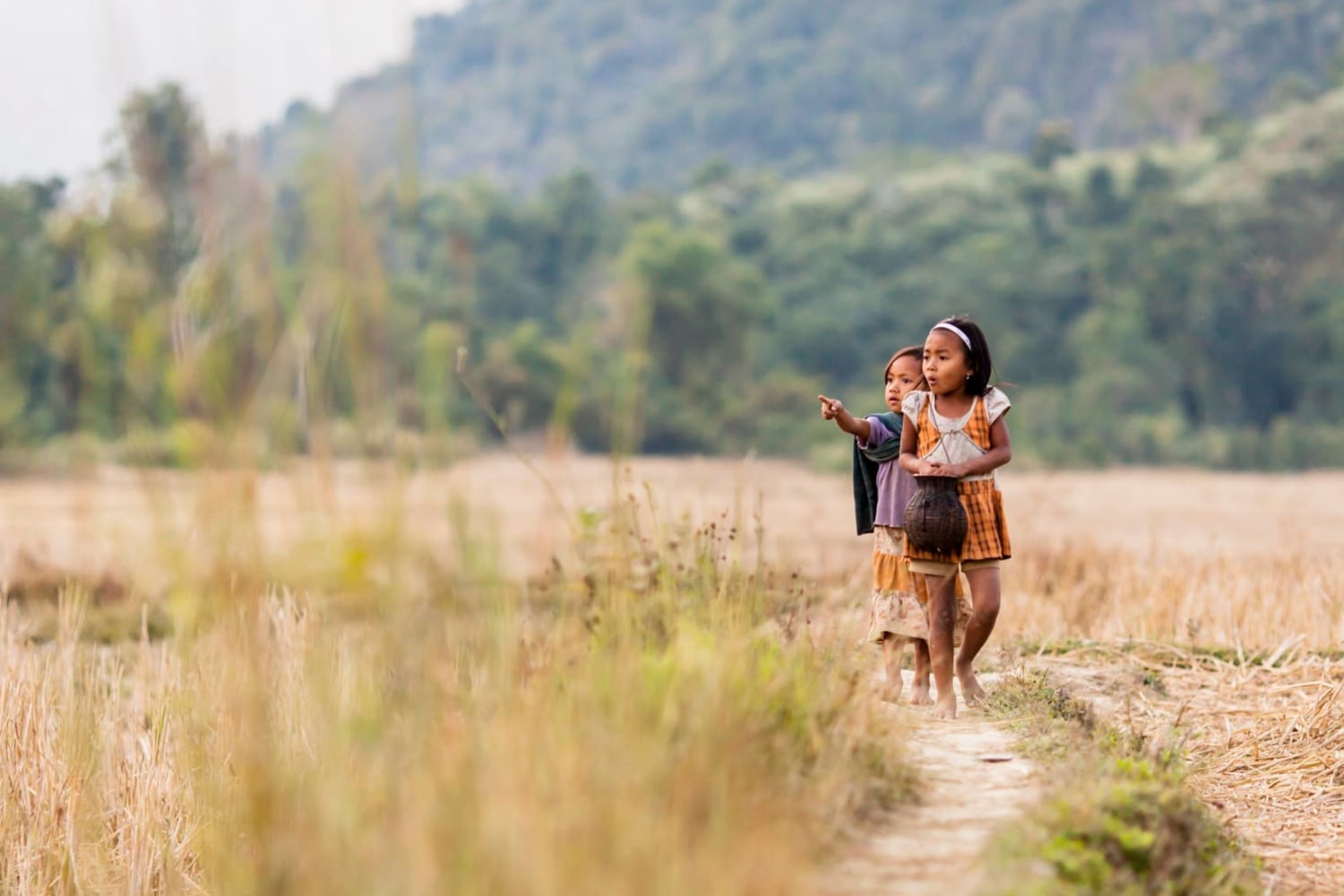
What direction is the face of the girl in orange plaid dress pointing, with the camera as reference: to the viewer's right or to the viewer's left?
to the viewer's left

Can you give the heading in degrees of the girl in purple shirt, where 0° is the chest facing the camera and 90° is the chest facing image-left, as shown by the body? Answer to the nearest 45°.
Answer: approximately 0°
